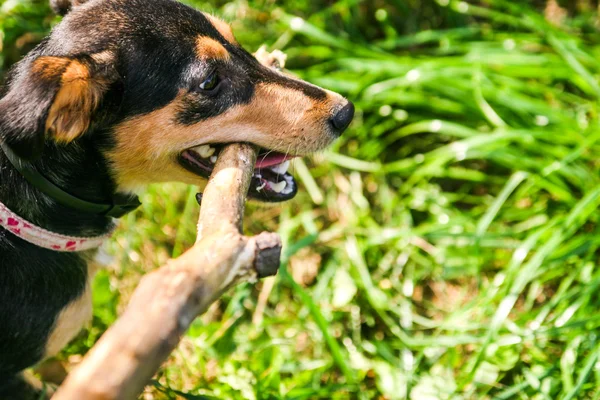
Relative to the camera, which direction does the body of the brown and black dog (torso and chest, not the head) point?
to the viewer's right
